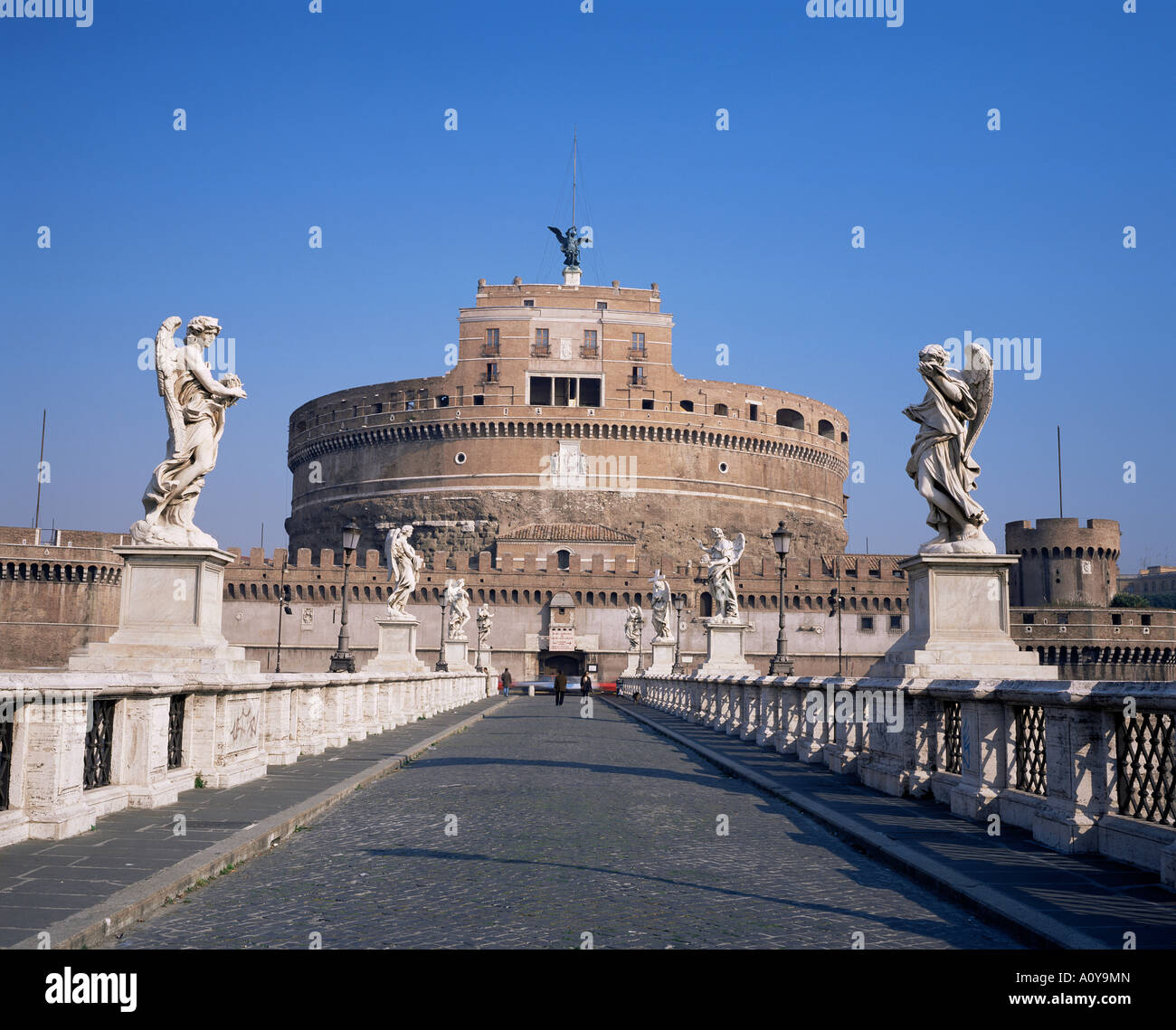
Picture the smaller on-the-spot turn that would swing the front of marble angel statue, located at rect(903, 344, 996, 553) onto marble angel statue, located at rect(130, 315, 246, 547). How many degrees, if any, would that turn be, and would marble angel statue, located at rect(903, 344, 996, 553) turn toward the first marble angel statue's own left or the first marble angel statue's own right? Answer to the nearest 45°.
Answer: approximately 45° to the first marble angel statue's own right

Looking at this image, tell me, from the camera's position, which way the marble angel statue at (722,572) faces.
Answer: facing the viewer and to the left of the viewer

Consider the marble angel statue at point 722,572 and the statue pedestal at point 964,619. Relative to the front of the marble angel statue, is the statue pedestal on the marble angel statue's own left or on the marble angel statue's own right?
on the marble angel statue's own left

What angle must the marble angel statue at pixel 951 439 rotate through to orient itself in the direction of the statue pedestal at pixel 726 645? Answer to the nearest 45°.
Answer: approximately 135° to its right

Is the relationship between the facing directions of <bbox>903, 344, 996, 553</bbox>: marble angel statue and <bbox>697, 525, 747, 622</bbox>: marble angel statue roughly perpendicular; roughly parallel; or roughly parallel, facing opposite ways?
roughly parallel

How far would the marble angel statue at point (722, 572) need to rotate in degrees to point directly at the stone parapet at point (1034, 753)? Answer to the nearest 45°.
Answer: approximately 45° to its left

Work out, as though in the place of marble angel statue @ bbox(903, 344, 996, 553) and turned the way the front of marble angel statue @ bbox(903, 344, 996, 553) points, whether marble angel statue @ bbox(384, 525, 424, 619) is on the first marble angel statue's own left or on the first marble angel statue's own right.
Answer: on the first marble angel statue's own right

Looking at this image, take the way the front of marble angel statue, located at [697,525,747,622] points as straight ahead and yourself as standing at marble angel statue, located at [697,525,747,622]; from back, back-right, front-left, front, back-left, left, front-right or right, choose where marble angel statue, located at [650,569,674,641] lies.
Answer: back-right

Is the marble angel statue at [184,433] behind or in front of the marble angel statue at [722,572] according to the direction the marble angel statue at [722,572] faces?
in front

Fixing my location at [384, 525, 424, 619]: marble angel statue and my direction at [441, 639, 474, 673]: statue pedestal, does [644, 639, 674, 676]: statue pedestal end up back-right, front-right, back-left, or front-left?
front-right

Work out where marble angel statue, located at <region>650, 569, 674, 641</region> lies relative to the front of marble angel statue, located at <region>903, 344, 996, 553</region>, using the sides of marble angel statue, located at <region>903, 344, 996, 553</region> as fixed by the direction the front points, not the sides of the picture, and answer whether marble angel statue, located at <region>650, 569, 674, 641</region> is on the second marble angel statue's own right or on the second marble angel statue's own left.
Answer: on the second marble angel statue's own right

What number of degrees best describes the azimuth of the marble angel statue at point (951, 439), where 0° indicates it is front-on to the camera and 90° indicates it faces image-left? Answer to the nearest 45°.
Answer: approximately 45°

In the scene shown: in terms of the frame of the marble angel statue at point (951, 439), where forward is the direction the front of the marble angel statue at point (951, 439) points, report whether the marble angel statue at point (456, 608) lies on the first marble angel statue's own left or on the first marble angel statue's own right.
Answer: on the first marble angel statue's own right

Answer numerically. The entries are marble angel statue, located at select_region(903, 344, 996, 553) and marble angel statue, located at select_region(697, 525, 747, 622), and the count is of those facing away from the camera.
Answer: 0

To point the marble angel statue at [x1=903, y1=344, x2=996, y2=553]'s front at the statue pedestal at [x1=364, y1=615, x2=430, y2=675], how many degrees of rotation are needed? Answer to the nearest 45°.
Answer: approximately 90° to its right

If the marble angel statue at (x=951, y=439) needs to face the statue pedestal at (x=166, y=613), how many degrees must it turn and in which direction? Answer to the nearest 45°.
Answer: approximately 45° to its right
